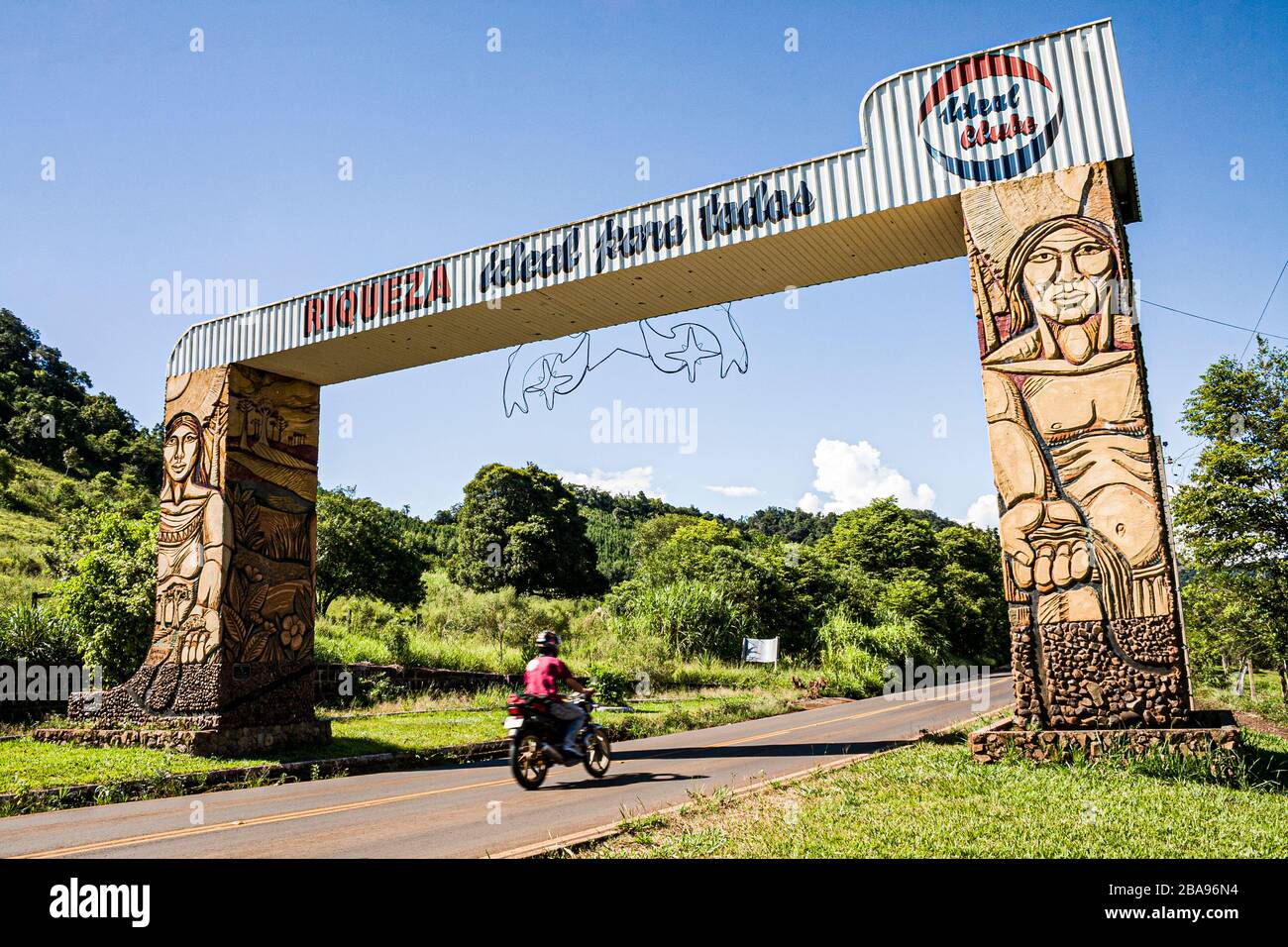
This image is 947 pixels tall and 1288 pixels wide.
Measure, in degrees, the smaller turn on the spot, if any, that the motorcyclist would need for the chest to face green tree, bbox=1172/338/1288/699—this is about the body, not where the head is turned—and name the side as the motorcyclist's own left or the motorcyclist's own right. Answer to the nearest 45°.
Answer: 0° — they already face it

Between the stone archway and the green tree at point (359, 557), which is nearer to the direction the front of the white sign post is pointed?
the stone archway

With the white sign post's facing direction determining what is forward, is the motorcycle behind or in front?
in front

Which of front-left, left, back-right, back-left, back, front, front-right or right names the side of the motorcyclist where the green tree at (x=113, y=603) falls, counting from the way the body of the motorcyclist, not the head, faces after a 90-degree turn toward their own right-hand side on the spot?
back

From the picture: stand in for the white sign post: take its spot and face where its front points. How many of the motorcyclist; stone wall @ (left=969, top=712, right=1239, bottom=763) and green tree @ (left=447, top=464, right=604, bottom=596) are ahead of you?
2

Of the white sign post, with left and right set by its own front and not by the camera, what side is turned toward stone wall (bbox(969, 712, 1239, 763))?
front

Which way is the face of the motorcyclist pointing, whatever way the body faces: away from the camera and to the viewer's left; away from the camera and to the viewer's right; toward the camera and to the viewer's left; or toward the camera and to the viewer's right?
away from the camera and to the viewer's right

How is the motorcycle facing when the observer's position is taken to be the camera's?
facing away from the viewer and to the right of the viewer

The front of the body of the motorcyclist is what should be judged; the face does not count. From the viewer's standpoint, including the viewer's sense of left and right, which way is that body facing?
facing away from the viewer and to the right of the viewer

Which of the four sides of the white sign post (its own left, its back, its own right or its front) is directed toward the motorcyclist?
front

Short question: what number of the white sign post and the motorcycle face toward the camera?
1

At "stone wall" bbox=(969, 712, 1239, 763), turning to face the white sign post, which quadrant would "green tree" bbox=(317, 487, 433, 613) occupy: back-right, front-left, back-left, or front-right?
front-left

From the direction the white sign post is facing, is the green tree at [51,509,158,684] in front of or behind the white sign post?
in front

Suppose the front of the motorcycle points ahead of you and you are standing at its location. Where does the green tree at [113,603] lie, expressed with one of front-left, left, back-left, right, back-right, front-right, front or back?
left

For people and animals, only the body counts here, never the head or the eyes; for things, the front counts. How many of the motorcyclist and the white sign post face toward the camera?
1

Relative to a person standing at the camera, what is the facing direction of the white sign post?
facing the viewer

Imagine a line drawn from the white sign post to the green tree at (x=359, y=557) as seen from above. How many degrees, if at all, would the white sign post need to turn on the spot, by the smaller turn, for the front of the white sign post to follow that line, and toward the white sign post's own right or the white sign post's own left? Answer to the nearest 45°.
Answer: approximately 90° to the white sign post's own right
